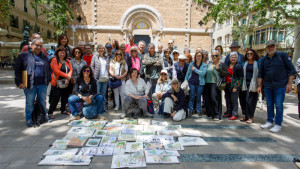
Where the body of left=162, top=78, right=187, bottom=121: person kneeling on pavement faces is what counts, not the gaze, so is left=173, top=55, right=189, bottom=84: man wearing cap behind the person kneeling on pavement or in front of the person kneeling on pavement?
behind

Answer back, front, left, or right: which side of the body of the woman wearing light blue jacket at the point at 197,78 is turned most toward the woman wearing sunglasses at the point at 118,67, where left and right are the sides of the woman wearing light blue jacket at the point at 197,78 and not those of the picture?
right

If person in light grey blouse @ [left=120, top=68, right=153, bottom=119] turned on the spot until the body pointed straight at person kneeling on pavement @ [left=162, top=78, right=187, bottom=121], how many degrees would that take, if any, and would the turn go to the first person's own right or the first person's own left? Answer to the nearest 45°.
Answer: approximately 90° to the first person's own left

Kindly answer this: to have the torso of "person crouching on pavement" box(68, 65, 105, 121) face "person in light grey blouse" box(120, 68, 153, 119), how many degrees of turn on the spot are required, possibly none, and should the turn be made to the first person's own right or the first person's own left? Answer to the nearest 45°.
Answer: approximately 90° to the first person's own left

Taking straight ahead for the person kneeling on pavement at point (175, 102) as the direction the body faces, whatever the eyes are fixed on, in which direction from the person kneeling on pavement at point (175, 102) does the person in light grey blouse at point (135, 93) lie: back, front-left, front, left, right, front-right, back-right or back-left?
front-right

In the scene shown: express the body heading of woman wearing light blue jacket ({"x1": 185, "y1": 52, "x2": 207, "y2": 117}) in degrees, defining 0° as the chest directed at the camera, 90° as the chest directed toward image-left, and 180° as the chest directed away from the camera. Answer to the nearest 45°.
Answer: approximately 0°

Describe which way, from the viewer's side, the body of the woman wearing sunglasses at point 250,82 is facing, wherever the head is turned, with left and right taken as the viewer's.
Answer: facing the viewer and to the left of the viewer

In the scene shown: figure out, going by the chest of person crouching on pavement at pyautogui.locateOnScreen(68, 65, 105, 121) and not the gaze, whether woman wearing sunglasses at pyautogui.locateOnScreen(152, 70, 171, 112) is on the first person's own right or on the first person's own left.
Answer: on the first person's own left

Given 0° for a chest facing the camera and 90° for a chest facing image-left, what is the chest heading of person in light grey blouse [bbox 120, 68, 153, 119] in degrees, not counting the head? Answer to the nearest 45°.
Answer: approximately 0°

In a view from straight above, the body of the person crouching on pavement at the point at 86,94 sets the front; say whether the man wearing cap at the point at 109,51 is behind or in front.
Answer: behind

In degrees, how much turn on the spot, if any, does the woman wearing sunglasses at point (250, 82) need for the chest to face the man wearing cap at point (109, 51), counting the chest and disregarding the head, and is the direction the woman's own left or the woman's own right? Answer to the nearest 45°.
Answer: approximately 45° to the woman's own right
